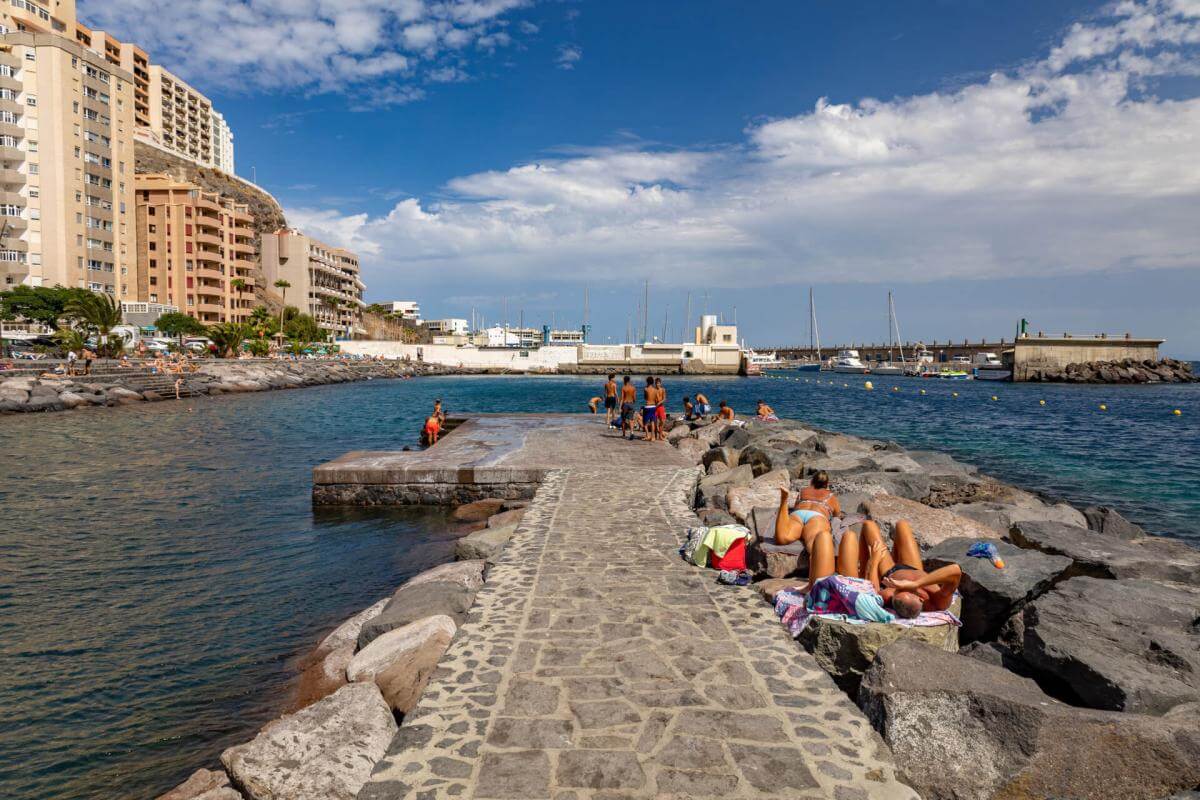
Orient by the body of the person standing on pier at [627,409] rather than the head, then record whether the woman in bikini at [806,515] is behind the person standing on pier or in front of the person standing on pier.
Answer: behind

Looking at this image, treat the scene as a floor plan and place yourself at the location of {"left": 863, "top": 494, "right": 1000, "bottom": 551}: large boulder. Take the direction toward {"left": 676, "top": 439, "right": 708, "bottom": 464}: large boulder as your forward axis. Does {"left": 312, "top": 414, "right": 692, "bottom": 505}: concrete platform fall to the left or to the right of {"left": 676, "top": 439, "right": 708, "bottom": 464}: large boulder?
left

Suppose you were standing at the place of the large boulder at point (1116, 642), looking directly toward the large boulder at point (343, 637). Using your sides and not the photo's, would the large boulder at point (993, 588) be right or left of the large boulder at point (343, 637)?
right

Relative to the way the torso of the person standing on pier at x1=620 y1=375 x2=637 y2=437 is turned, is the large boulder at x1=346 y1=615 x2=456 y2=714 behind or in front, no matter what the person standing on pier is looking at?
behind

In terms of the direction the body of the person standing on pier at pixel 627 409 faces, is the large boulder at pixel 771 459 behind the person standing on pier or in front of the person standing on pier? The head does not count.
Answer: behind

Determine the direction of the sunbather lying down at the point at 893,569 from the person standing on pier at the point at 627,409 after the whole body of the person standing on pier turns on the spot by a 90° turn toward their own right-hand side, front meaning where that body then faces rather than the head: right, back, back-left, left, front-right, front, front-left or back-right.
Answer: right

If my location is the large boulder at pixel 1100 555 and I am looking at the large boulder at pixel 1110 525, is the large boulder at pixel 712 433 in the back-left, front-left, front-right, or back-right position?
front-left

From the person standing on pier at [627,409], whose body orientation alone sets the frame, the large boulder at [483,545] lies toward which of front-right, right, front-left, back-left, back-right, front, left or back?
back

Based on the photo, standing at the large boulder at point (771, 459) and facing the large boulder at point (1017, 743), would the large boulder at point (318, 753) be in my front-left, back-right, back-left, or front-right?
front-right

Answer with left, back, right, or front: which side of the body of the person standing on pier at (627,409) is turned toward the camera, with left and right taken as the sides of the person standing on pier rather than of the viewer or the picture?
back

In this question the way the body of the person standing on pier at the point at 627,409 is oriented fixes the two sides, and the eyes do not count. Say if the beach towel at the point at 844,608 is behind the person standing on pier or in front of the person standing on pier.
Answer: behind
